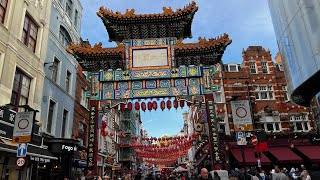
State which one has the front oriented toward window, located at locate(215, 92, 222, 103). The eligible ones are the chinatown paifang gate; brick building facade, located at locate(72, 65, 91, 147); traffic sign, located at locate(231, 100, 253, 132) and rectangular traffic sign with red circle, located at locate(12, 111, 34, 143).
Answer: the brick building facade

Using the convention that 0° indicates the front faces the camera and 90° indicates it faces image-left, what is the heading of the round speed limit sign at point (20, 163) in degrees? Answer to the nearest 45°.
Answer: approximately 0°

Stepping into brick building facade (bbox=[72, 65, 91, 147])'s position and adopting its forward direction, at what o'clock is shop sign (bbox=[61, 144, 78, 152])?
The shop sign is roughly at 3 o'clock from the brick building facade.

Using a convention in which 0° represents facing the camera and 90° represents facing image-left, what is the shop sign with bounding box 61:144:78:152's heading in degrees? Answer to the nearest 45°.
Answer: approximately 315°

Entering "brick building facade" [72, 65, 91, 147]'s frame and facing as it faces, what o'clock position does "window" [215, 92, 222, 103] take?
The window is roughly at 12 o'clock from the brick building facade.

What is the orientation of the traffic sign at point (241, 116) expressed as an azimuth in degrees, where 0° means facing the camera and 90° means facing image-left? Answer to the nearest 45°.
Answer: approximately 0°

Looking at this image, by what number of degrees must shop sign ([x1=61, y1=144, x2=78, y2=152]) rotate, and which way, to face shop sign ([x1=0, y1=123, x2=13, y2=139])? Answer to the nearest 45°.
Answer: approximately 90° to its right

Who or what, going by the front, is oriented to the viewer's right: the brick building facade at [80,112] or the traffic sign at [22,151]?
the brick building facade

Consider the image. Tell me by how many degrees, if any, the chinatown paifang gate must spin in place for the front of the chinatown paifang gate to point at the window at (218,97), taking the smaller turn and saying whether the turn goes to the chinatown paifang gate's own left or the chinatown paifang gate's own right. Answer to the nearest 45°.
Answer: approximately 135° to the chinatown paifang gate's own left

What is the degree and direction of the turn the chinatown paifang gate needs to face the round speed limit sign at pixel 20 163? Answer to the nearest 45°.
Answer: approximately 45° to its right
